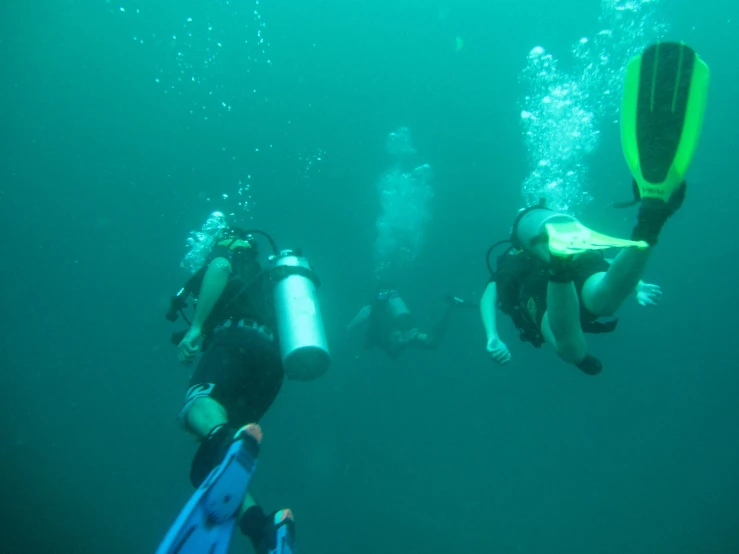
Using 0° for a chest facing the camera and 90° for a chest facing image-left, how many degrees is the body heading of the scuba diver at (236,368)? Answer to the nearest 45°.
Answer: approximately 135°

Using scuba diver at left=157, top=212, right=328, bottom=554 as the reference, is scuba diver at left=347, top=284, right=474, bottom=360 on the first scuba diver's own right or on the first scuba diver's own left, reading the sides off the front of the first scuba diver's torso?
on the first scuba diver's own right
